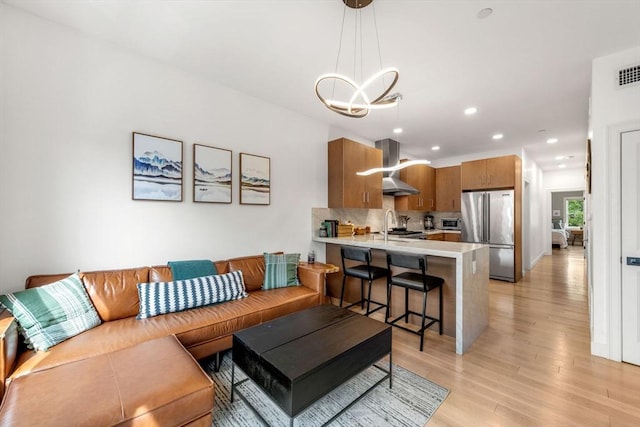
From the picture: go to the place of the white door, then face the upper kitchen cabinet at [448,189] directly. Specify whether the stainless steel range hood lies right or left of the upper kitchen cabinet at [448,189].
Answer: left

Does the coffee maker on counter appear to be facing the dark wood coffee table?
yes

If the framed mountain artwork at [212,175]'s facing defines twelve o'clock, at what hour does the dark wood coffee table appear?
The dark wood coffee table is roughly at 1 o'clock from the framed mountain artwork.

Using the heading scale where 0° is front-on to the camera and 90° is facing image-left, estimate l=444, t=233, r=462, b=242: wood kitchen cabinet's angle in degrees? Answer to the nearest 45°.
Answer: approximately 0°

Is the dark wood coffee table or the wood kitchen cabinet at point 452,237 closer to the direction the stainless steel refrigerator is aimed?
the dark wood coffee table

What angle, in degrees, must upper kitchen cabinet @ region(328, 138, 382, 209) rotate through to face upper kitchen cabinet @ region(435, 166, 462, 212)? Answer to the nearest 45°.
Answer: approximately 90° to its left

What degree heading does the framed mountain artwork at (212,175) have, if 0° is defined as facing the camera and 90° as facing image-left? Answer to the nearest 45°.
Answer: approximately 315°

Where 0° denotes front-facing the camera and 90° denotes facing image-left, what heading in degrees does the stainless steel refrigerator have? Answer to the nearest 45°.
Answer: approximately 0°

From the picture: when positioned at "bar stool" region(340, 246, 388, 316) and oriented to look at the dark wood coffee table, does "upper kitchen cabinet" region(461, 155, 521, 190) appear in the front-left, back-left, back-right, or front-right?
back-left

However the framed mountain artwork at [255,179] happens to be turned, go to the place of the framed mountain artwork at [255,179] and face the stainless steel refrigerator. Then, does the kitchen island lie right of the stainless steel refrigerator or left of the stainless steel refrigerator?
right
